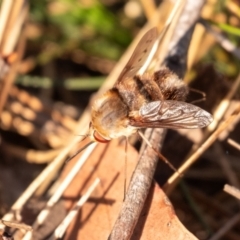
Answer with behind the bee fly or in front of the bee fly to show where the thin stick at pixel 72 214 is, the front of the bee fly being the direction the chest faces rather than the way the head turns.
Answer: in front

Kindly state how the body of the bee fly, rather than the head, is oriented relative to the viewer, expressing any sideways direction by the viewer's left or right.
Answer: facing the viewer and to the left of the viewer
